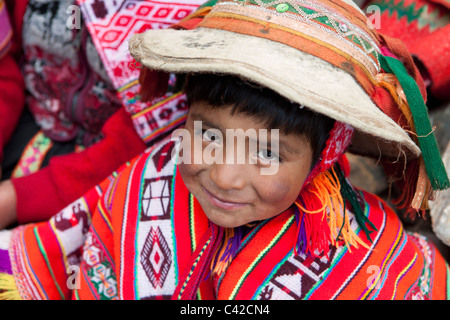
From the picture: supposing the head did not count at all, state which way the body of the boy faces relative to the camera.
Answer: toward the camera
